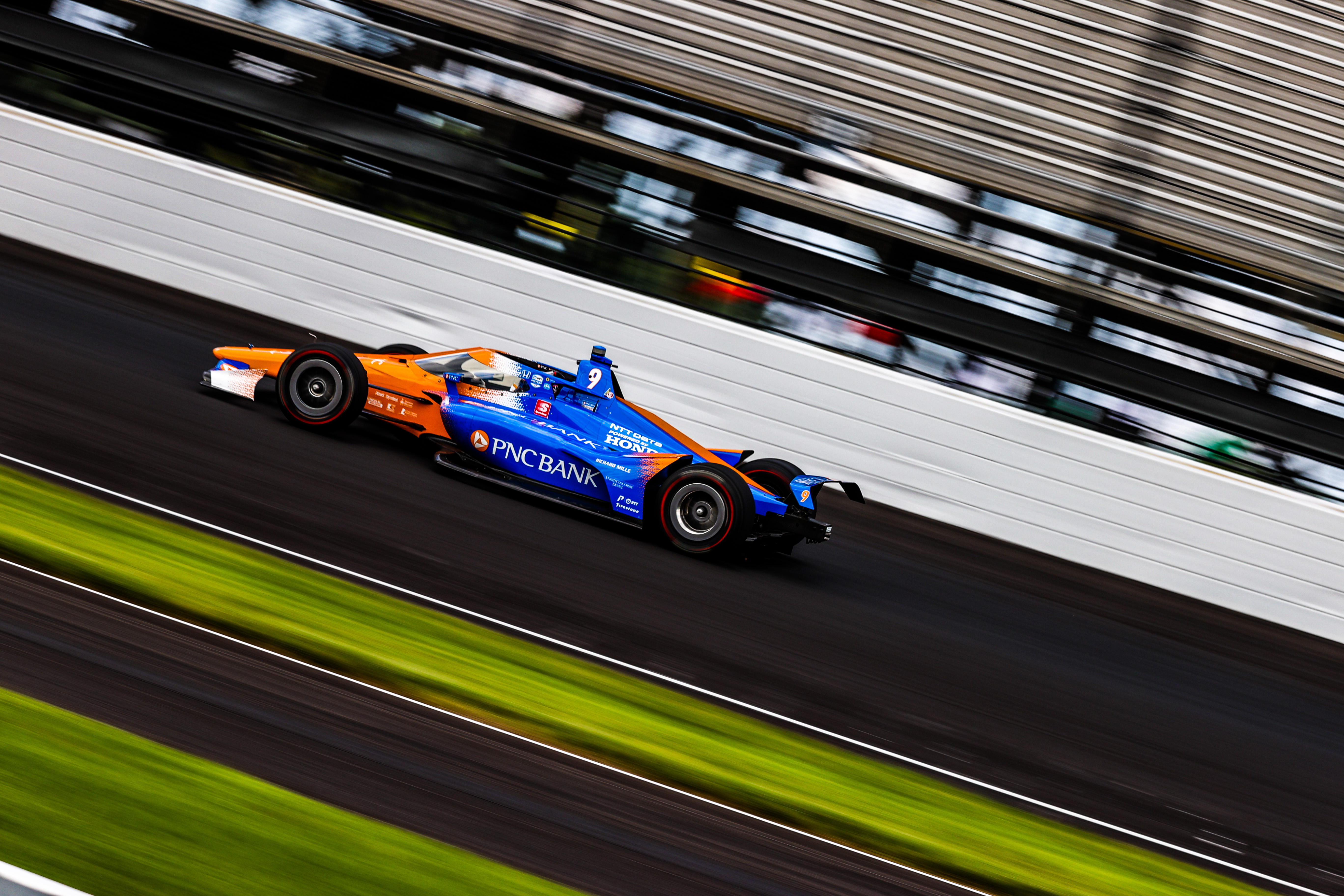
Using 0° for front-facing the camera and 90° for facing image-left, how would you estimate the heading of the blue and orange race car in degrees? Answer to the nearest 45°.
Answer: approximately 90°
